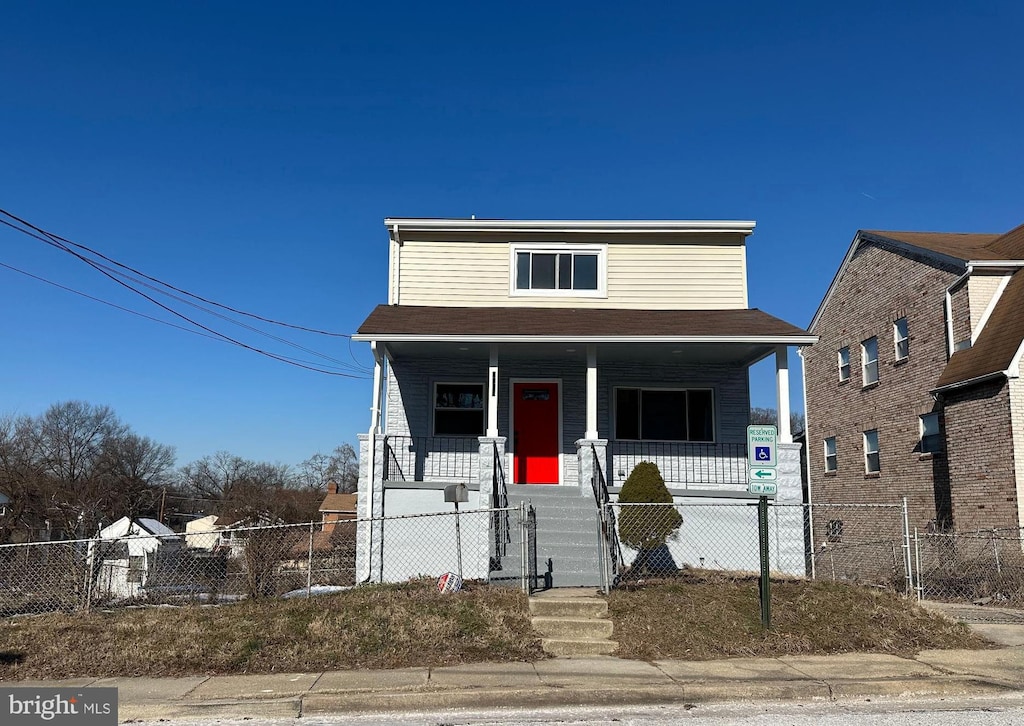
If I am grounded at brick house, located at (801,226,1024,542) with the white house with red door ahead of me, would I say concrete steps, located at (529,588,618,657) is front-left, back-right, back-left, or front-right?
front-left

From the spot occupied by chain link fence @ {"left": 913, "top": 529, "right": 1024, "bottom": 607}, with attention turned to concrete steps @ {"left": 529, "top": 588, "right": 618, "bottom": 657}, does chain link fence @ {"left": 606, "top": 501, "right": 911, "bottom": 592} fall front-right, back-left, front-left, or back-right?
front-right

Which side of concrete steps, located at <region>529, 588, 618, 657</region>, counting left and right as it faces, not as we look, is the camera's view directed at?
front

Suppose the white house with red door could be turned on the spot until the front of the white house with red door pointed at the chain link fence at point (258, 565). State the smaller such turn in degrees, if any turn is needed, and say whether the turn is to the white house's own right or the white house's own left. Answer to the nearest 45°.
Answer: approximately 45° to the white house's own right

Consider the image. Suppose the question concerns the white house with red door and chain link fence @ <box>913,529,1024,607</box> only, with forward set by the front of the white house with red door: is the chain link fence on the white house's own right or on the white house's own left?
on the white house's own left

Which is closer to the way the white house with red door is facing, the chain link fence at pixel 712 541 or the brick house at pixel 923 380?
the chain link fence

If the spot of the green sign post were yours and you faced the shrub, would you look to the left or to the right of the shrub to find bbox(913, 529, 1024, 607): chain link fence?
right

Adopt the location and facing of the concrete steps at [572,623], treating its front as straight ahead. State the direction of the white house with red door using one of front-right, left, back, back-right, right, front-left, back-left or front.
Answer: back

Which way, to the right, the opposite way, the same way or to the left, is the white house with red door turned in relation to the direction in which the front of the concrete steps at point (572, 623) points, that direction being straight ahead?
the same way

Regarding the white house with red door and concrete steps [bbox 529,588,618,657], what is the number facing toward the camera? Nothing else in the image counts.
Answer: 2

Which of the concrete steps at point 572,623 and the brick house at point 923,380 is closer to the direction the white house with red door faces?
the concrete steps

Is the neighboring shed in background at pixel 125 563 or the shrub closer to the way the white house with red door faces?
the shrub

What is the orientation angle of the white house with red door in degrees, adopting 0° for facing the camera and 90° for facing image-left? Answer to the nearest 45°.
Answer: approximately 0°

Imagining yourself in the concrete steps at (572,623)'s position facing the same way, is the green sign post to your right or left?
on your left

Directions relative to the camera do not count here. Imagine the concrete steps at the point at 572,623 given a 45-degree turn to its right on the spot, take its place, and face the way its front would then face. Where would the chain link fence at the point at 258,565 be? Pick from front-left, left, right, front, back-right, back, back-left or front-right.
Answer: right

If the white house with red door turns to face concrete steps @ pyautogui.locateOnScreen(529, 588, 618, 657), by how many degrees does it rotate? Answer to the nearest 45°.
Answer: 0° — it already faces it

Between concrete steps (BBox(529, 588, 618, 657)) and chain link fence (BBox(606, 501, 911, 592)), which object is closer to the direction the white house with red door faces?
the concrete steps

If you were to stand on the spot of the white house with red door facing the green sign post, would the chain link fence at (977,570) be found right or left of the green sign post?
left
